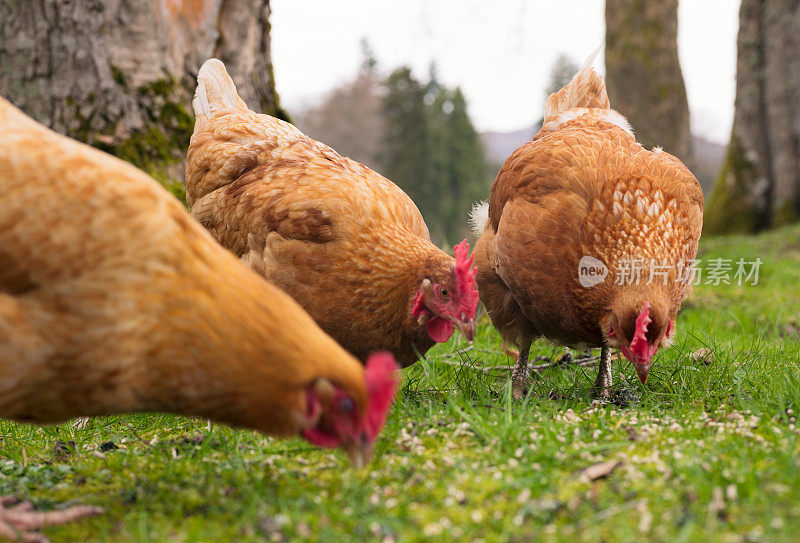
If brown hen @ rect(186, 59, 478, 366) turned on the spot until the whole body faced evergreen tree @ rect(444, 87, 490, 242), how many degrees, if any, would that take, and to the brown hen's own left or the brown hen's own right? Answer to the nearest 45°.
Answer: approximately 135° to the brown hen's own left

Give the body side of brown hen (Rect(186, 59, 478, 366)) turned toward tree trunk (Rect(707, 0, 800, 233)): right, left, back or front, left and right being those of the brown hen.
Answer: left

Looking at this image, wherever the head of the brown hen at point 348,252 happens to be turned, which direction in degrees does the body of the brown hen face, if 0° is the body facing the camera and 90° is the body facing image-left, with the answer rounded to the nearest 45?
approximately 315°

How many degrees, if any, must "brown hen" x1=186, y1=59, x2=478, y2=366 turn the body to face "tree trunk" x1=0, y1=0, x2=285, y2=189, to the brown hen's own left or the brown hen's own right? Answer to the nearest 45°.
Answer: approximately 180°

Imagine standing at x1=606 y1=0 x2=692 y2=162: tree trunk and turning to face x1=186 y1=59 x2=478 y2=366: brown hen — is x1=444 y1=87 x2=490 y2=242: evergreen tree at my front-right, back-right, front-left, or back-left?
back-right

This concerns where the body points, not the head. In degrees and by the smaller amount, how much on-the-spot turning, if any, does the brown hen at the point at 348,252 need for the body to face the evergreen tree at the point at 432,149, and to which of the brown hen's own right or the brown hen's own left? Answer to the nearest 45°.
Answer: approximately 135° to the brown hen's own left

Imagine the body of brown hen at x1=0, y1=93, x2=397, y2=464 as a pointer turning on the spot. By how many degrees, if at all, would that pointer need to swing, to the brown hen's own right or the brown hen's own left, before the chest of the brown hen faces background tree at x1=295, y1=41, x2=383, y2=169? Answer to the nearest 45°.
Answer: approximately 90° to the brown hen's own left

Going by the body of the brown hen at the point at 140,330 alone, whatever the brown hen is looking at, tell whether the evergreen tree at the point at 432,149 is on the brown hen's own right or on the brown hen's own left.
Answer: on the brown hen's own left

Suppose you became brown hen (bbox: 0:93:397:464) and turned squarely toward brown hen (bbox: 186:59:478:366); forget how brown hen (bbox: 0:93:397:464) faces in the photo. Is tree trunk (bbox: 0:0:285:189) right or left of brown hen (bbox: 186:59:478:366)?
left

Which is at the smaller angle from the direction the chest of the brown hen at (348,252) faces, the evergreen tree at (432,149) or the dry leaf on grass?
the dry leaf on grass

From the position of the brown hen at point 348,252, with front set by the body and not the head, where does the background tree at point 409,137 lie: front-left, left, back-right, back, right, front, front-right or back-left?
back-left

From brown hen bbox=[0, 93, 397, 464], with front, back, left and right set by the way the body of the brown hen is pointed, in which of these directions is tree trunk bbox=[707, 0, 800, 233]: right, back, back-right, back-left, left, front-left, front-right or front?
front-left

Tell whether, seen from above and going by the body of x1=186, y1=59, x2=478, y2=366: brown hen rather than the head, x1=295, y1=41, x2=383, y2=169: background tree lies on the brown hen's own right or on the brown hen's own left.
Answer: on the brown hen's own left

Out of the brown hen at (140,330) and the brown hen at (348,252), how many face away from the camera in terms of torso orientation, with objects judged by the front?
0

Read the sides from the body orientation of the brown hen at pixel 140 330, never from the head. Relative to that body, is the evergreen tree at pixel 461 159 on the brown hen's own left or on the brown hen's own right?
on the brown hen's own left

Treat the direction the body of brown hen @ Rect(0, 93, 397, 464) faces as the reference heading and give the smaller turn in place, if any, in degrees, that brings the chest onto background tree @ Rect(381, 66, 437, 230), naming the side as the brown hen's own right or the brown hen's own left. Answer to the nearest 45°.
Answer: approximately 90° to the brown hen's own left

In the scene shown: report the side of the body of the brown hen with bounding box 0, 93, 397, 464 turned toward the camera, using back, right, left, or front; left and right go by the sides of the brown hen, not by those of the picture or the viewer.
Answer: right
